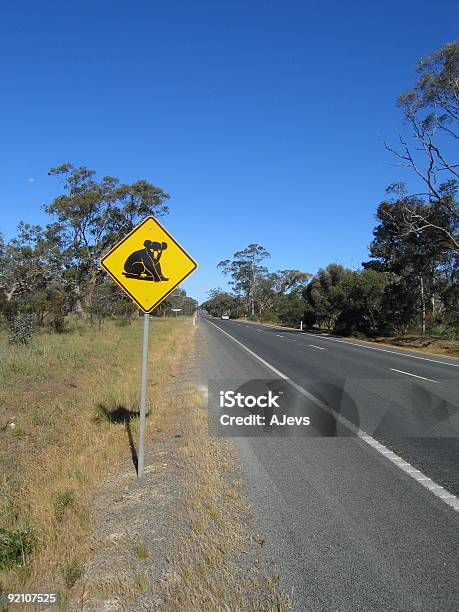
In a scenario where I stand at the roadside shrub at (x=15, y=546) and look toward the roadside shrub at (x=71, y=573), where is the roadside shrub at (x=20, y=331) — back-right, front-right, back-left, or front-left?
back-left

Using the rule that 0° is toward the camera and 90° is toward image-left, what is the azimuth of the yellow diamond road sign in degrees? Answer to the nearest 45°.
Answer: approximately 0°
